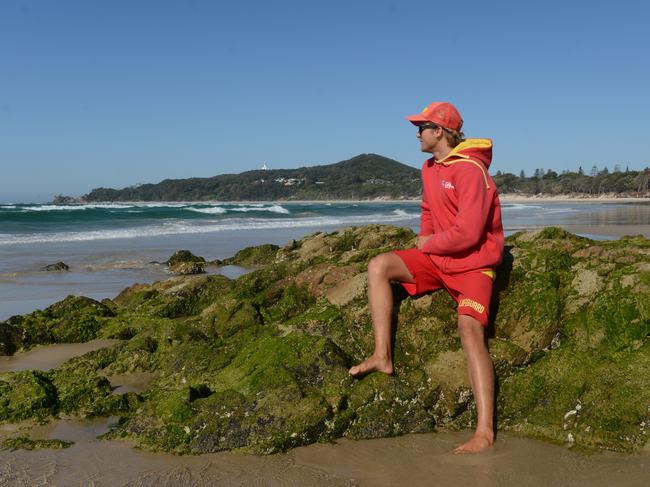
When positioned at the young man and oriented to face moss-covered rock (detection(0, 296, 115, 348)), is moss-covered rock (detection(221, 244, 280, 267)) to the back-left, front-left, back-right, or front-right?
front-right

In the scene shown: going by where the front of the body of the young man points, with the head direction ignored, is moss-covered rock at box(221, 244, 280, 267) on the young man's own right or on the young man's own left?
on the young man's own right

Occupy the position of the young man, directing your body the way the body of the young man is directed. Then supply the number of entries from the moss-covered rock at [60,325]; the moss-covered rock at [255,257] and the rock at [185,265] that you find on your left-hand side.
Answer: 0

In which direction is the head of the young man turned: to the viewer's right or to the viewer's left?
to the viewer's left

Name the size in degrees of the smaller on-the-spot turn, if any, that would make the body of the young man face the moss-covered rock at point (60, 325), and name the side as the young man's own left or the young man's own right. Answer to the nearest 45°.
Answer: approximately 90° to the young man's own right

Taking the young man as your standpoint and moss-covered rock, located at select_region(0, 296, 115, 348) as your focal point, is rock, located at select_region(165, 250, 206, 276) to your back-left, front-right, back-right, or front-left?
front-right

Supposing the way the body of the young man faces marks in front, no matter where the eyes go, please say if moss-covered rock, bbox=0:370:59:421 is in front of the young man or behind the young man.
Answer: in front

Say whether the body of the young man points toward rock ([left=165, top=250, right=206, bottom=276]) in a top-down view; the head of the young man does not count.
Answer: no

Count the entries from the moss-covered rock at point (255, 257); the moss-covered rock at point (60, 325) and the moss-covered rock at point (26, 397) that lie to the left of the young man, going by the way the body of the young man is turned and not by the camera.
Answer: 0

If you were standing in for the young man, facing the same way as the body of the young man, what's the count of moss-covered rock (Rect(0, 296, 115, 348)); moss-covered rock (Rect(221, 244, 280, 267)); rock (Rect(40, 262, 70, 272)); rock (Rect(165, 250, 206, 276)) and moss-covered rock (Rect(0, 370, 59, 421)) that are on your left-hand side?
0

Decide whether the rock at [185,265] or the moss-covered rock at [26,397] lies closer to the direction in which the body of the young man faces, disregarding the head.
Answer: the moss-covered rock

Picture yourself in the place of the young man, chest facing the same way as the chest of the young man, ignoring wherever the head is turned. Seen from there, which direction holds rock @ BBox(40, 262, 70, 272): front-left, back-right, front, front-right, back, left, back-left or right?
right
